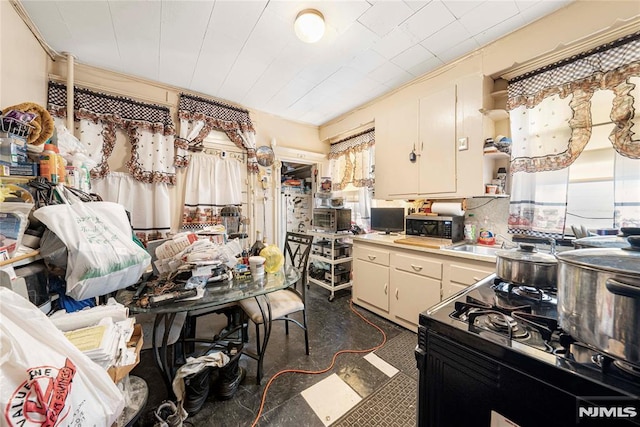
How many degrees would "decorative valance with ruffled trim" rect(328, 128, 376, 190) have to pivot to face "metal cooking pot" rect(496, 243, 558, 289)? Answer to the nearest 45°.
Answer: approximately 45° to its left

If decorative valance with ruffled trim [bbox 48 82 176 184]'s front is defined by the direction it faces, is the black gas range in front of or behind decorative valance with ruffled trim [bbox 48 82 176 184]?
in front

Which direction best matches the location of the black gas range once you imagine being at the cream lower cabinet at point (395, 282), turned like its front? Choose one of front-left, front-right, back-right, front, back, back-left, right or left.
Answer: front-left

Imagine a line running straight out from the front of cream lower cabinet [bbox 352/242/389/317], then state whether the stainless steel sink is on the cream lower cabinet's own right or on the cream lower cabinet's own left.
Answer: on the cream lower cabinet's own left

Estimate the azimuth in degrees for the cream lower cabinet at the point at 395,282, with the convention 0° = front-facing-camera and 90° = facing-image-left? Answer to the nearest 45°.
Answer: approximately 45°

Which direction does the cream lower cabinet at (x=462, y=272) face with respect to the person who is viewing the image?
facing the viewer and to the left of the viewer

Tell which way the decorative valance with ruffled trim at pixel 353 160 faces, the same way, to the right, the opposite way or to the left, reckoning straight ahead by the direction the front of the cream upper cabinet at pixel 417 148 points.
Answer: the same way

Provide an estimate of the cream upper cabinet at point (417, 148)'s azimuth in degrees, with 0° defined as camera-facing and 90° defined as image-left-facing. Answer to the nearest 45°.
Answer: approximately 45°

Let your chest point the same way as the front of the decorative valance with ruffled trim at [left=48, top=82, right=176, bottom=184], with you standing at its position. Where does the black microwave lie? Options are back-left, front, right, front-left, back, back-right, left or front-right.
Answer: front

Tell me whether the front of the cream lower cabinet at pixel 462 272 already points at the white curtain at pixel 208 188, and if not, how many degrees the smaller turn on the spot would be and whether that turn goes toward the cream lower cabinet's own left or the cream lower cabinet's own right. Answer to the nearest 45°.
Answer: approximately 45° to the cream lower cabinet's own right

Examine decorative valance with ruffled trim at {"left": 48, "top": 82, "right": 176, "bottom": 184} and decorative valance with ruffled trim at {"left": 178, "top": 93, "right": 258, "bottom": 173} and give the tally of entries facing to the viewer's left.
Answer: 0

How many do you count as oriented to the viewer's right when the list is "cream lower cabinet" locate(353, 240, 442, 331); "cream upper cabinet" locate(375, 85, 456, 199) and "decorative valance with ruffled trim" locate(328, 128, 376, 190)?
0

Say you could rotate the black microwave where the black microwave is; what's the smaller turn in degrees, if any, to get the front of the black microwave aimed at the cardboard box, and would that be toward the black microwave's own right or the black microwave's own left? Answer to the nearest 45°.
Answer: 0° — it already faces it
